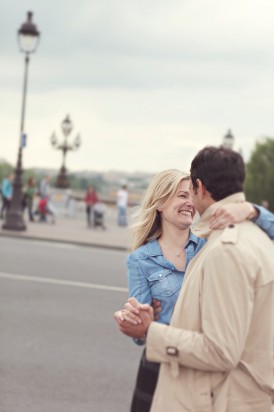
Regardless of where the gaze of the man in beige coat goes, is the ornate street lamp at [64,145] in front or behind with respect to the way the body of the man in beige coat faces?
in front

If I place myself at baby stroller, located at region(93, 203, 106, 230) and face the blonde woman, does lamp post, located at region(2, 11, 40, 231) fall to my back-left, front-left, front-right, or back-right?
front-right

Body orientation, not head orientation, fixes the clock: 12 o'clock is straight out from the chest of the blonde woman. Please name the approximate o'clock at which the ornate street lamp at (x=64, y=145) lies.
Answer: The ornate street lamp is roughly at 7 o'clock from the blonde woman.

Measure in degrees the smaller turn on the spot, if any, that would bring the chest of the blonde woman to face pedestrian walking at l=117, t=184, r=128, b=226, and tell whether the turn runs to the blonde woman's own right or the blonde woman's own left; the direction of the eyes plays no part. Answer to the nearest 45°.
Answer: approximately 135° to the blonde woman's own left

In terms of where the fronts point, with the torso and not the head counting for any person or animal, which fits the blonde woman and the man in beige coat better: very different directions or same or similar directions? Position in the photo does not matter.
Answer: very different directions

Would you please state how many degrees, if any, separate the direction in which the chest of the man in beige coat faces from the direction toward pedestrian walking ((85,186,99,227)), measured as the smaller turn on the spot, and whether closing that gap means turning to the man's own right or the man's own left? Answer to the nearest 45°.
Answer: approximately 45° to the man's own right

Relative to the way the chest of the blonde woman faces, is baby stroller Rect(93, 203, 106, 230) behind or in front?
behind

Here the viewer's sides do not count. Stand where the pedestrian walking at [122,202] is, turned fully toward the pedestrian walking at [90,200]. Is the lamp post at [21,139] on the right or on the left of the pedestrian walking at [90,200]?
left

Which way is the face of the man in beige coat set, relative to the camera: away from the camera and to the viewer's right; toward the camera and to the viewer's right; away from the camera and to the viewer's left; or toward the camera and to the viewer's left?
away from the camera and to the viewer's left

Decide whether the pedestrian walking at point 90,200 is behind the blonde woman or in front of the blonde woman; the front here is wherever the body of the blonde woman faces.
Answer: behind

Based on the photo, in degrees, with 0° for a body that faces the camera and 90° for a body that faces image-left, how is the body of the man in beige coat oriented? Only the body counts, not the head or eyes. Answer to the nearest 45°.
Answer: approximately 135°
